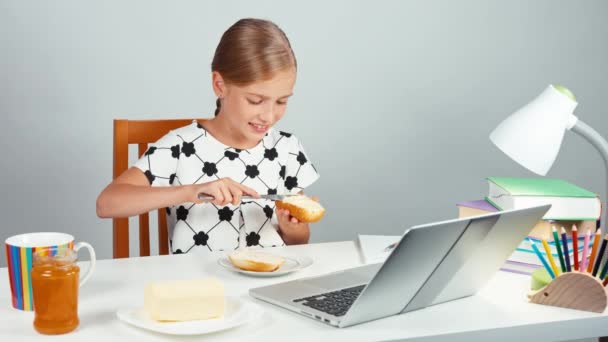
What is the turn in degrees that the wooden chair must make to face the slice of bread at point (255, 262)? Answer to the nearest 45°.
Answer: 0° — it already faces it

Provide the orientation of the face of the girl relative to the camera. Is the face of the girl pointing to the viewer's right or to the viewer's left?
to the viewer's right

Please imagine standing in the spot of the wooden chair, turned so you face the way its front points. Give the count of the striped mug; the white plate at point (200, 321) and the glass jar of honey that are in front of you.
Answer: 3

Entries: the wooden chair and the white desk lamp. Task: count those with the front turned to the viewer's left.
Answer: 1

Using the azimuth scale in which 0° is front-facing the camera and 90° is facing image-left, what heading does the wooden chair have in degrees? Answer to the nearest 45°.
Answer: approximately 0°

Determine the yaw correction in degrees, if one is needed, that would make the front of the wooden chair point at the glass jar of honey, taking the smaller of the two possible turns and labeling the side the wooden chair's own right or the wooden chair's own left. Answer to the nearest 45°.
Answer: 0° — it already faces it

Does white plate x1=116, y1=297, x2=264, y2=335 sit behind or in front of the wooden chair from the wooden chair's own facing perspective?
in front

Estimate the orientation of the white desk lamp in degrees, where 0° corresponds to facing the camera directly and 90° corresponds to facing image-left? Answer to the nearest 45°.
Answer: approximately 90°

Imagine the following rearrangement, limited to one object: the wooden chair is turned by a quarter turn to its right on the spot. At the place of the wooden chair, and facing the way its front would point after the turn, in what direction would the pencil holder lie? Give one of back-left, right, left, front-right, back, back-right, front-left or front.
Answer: back-left

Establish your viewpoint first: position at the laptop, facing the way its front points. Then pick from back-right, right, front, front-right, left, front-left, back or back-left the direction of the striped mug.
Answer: front-left

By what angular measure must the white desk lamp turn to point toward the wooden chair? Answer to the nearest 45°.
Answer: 0° — it already faces it
